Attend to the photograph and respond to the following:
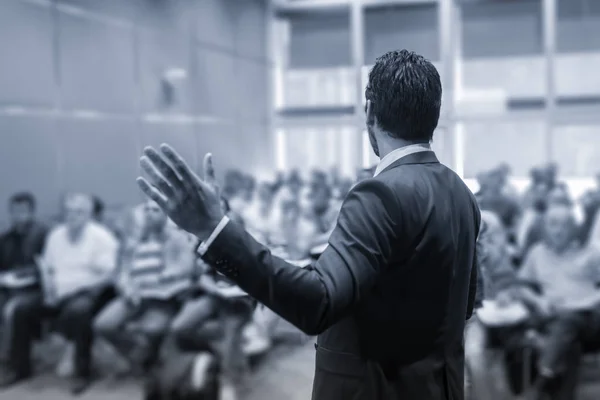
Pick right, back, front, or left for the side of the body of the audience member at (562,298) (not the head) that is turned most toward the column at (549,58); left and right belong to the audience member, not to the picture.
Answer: back

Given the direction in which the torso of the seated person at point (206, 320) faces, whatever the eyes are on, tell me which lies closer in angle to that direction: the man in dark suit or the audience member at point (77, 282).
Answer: the man in dark suit

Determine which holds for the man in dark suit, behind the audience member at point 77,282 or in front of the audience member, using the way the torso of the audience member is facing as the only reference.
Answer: in front

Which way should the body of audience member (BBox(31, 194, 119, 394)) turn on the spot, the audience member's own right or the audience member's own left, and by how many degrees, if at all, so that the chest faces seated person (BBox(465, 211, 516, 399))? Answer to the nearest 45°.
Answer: approximately 45° to the audience member's own left

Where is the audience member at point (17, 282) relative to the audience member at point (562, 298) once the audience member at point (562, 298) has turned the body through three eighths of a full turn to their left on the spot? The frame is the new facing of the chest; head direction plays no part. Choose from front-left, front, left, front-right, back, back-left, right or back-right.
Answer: back-left

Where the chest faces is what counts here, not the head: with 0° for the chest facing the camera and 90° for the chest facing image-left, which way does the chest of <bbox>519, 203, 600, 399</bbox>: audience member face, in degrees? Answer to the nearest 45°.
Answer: approximately 0°

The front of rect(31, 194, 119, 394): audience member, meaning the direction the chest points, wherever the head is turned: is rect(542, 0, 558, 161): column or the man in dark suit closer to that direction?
the man in dark suit

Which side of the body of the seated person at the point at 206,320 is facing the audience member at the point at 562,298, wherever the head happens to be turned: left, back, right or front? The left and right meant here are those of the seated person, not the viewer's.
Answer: left

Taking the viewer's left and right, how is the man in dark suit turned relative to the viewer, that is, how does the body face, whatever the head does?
facing away from the viewer and to the left of the viewer

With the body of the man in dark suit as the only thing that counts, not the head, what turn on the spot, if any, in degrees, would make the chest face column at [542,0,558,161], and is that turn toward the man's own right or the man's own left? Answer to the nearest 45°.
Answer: approximately 45° to the man's own right

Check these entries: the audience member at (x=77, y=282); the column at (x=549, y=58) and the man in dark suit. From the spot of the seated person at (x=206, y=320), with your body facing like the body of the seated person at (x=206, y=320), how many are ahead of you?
1
